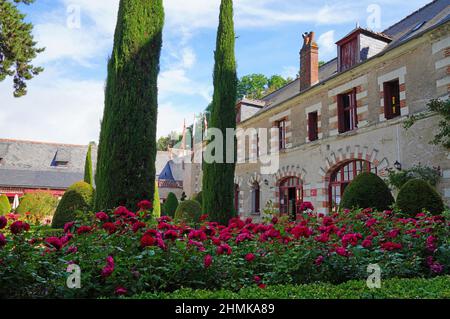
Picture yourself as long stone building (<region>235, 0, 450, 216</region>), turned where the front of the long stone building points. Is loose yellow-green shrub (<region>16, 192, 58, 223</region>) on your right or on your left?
on your right

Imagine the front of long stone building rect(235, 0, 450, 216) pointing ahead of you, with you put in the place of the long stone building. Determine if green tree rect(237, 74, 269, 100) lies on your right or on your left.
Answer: on your right

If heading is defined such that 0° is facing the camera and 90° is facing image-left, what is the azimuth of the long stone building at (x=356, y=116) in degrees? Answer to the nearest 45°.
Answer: approximately 45°

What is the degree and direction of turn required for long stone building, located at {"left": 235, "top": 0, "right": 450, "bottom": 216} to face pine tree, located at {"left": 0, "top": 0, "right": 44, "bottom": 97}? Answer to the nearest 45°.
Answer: approximately 45° to its right

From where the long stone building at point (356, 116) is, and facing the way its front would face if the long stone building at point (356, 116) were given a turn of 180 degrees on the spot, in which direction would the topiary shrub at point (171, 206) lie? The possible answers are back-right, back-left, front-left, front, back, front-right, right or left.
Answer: left

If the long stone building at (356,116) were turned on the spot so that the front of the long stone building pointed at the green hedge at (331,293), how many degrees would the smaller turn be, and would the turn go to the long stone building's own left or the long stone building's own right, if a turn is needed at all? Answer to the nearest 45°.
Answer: approximately 45° to the long stone building's own left

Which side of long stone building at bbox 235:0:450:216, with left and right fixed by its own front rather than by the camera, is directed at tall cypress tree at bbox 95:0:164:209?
front

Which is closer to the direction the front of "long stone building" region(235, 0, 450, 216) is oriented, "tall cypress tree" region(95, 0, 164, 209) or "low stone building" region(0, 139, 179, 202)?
the tall cypress tree

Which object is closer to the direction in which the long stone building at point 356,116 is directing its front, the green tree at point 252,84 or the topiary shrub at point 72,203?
the topiary shrub

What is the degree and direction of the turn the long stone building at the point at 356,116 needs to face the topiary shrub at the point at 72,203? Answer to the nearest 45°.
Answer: approximately 45° to its right
